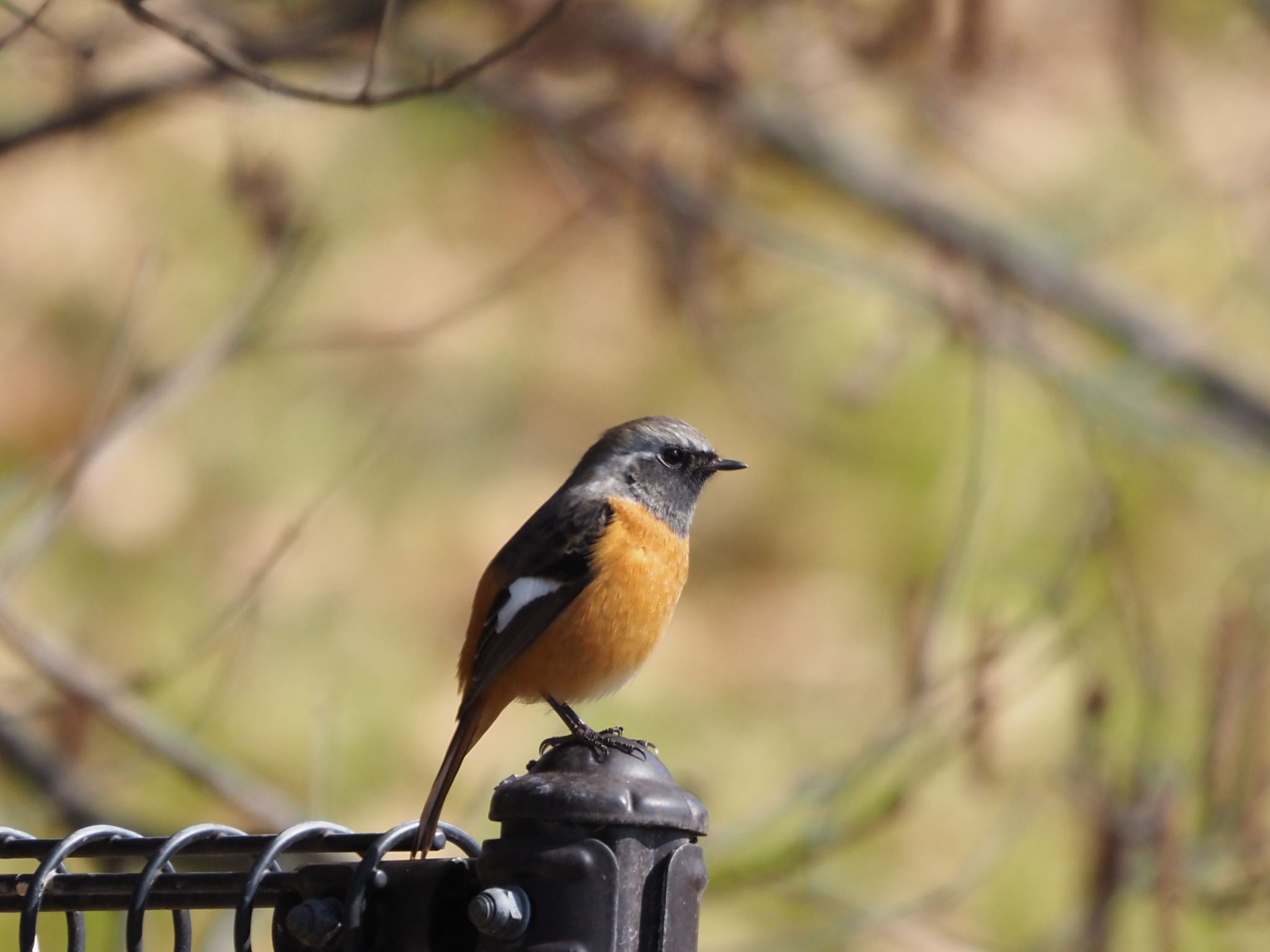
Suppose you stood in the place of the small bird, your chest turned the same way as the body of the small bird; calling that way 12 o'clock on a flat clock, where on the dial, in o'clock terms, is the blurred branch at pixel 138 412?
The blurred branch is roughly at 6 o'clock from the small bird.

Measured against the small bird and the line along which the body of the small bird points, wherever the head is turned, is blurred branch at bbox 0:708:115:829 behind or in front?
behind

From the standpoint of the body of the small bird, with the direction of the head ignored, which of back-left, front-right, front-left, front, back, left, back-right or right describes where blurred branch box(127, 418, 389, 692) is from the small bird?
back

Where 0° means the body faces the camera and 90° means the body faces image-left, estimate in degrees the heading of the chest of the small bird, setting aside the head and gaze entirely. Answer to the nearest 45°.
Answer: approximately 270°
